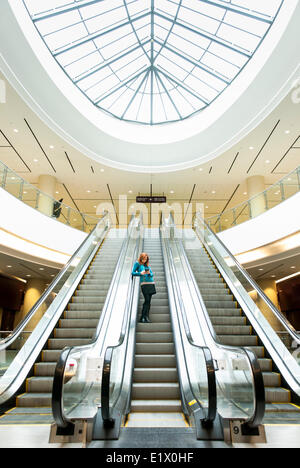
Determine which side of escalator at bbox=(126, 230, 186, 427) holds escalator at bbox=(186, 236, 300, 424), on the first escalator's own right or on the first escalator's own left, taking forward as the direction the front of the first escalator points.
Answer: on the first escalator's own left

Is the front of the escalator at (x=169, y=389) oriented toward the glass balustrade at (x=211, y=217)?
no

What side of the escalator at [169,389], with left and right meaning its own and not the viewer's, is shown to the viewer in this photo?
front

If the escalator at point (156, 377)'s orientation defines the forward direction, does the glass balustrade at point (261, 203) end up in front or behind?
behind

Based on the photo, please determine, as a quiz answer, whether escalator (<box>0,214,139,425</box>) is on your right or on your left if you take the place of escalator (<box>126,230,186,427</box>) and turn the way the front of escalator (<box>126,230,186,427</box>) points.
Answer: on your right

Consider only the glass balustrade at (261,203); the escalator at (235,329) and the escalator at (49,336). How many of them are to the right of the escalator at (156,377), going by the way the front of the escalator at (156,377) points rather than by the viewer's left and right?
1
